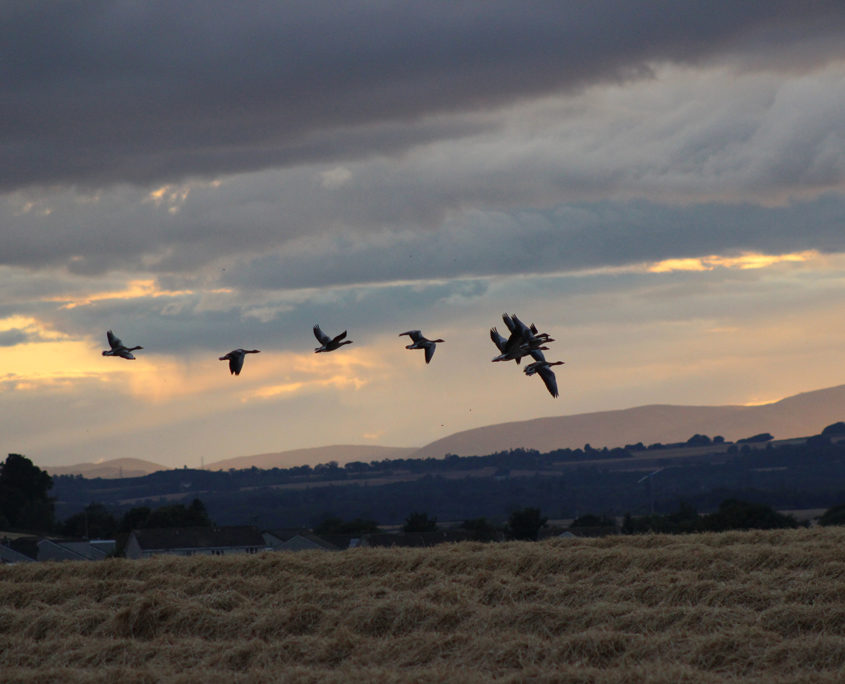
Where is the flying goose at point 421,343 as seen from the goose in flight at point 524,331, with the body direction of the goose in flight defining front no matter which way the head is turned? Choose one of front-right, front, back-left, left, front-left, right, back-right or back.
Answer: back-left

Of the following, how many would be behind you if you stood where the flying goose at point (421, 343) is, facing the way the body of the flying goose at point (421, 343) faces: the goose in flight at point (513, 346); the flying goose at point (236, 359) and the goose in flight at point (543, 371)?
1

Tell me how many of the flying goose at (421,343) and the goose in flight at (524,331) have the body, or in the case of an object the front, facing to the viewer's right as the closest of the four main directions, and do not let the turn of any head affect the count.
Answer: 2

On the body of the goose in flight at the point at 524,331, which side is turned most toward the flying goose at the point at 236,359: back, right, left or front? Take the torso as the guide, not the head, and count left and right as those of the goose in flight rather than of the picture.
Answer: back

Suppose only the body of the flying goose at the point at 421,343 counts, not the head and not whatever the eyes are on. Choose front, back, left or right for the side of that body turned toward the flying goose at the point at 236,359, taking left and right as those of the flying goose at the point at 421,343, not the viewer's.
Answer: back

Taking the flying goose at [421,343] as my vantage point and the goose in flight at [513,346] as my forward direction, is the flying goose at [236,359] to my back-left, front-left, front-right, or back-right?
back-right

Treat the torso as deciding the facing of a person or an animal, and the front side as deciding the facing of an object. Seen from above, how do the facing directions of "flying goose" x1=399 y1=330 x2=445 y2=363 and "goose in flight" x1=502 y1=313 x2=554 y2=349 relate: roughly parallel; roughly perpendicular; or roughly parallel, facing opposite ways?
roughly parallel

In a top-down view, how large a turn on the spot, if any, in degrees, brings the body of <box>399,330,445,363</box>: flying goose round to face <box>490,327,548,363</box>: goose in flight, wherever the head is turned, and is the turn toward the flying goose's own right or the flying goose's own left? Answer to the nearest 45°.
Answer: approximately 45° to the flying goose's own right

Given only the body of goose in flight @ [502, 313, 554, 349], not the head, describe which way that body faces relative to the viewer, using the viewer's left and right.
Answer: facing to the right of the viewer

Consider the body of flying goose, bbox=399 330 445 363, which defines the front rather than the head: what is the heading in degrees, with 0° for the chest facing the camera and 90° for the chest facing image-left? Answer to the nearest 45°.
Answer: approximately 270°
